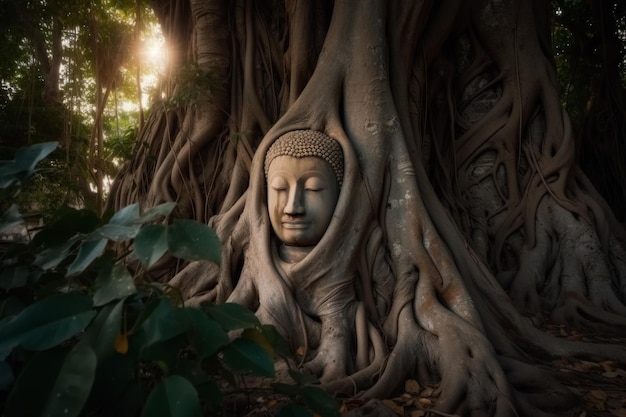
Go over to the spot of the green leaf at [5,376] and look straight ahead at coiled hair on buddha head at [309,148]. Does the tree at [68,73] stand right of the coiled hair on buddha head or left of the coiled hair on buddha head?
left

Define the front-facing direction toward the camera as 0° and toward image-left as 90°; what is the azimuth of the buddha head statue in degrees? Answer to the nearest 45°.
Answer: approximately 0°

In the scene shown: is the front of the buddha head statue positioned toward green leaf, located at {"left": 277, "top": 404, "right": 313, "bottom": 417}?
yes

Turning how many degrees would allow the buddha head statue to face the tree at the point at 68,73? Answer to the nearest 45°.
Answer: approximately 135° to its right

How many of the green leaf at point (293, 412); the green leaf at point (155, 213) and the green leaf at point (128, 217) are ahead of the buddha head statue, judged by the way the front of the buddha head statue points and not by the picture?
3

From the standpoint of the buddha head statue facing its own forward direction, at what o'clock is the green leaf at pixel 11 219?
The green leaf is roughly at 1 o'clock from the buddha head statue.

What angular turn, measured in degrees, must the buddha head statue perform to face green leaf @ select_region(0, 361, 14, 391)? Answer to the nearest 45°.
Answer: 0° — it already faces it

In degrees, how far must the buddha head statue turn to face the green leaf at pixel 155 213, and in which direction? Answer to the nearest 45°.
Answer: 0° — it already faces it
